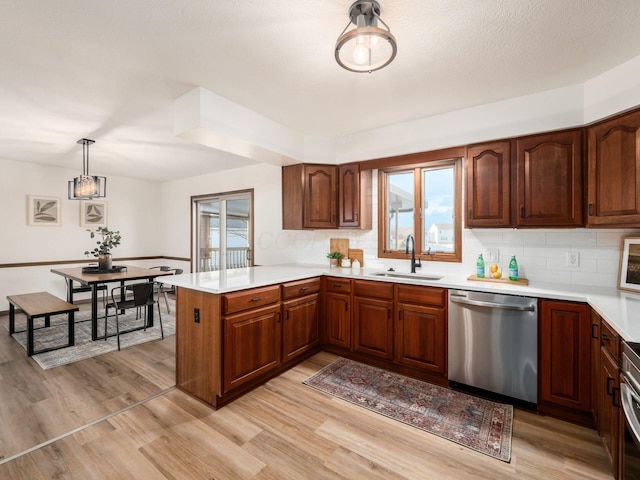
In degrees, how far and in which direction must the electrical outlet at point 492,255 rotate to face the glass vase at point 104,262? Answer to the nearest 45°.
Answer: approximately 90° to its right

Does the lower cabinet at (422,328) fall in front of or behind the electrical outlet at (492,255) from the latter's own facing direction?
in front

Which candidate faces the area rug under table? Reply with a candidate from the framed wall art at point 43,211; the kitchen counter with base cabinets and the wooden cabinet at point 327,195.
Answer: the framed wall art

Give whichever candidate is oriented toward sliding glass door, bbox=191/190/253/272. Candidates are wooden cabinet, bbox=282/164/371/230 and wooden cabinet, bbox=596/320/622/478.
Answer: wooden cabinet, bbox=596/320/622/478

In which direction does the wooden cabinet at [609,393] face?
to the viewer's left

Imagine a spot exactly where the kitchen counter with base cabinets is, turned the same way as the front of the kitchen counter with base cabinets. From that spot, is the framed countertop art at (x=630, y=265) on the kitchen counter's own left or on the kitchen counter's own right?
on the kitchen counter's own left

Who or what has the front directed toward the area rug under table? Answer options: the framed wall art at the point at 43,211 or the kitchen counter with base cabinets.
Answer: the framed wall art

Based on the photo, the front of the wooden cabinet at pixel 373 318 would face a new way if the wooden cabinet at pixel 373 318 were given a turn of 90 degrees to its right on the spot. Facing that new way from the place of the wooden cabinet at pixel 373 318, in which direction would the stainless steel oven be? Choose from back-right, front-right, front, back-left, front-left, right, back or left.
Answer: back

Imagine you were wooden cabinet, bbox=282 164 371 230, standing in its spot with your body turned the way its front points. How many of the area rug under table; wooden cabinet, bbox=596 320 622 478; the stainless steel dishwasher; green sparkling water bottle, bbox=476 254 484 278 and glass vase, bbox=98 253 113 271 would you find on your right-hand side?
2

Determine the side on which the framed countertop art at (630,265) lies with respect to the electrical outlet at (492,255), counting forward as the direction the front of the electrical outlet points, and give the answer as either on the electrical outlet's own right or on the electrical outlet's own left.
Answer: on the electrical outlet's own left
